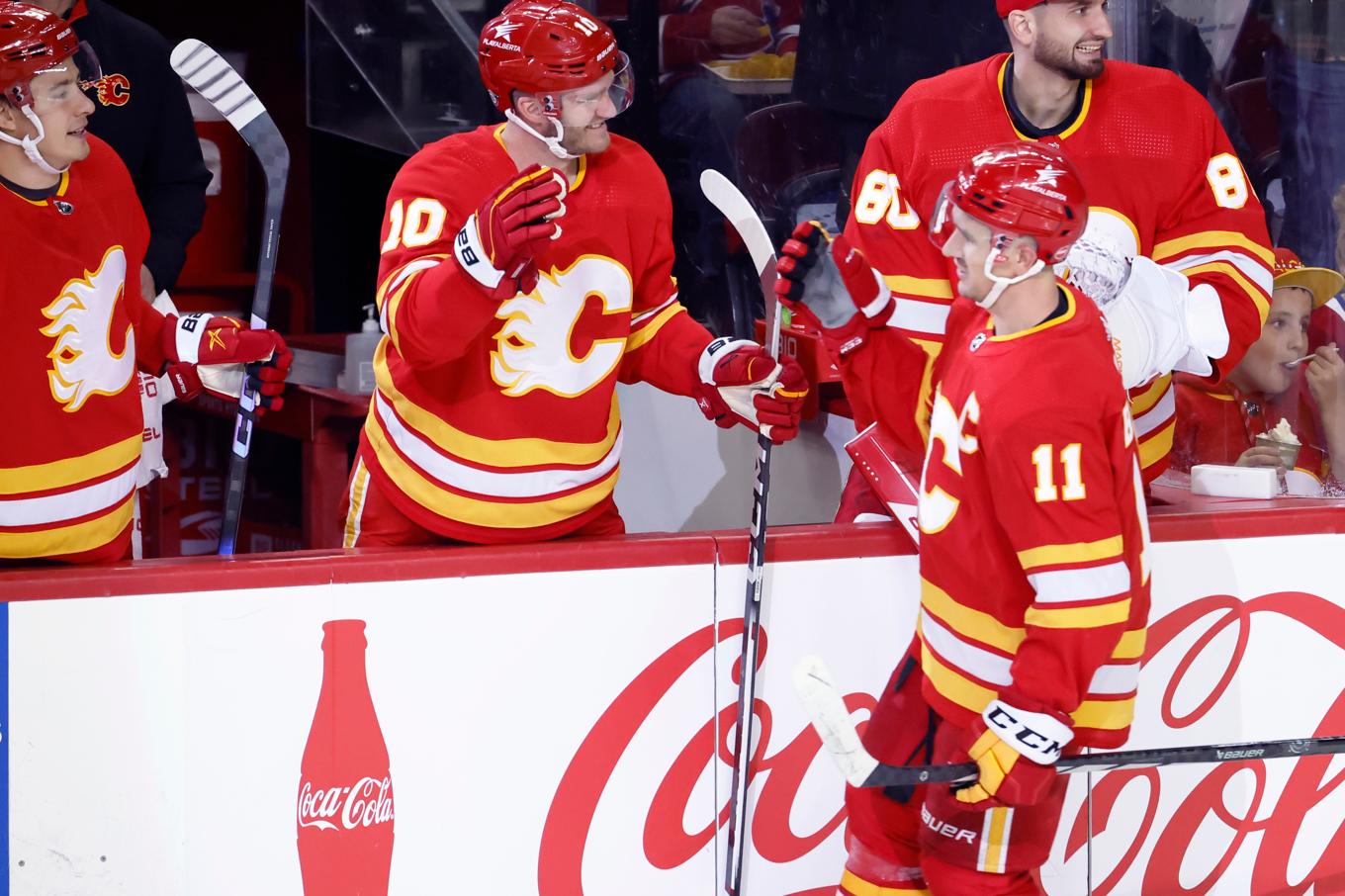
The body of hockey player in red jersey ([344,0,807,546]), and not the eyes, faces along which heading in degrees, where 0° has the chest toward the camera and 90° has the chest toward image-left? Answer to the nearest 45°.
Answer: approximately 315°

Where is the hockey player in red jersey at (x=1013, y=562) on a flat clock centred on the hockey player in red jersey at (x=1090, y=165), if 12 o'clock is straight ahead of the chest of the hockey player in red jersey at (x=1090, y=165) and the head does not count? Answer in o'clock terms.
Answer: the hockey player in red jersey at (x=1013, y=562) is roughly at 12 o'clock from the hockey player in red jersey at (x=1090, y=165).

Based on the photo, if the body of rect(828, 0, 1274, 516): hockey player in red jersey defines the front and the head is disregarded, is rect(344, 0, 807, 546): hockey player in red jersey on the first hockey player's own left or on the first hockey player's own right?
on the first hockey player's own right

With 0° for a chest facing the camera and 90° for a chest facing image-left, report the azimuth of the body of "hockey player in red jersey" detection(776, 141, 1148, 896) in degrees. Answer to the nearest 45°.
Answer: approximately 90°

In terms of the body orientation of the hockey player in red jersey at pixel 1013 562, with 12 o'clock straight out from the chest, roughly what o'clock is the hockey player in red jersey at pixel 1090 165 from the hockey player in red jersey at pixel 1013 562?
the hockey player in red jersey at pixel 1090 165 is roughly at 3 o'clock from the hockey player in red jersey at pixel 1013 562.

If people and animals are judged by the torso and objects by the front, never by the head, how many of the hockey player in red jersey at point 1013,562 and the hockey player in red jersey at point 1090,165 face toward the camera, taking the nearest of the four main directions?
1

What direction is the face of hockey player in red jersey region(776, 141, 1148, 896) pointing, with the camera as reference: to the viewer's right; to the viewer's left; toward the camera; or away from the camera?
to the viewer's left

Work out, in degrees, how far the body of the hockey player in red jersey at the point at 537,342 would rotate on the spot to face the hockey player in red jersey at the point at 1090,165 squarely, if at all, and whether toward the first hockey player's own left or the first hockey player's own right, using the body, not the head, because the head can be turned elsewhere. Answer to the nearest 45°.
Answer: approximately 45° to the first hockey player's own left

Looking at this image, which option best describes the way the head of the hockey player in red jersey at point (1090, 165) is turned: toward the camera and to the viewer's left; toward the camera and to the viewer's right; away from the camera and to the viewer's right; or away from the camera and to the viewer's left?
toward the camera and to the viewer's right

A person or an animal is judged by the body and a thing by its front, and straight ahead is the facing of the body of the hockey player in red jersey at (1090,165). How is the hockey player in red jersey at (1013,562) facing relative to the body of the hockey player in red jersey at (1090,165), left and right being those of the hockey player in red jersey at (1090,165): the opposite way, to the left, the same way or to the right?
to the right

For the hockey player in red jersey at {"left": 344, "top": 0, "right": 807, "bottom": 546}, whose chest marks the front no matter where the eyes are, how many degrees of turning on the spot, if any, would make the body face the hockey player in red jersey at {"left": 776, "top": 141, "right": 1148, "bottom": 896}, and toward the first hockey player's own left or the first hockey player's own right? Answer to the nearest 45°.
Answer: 0° — they already face them
